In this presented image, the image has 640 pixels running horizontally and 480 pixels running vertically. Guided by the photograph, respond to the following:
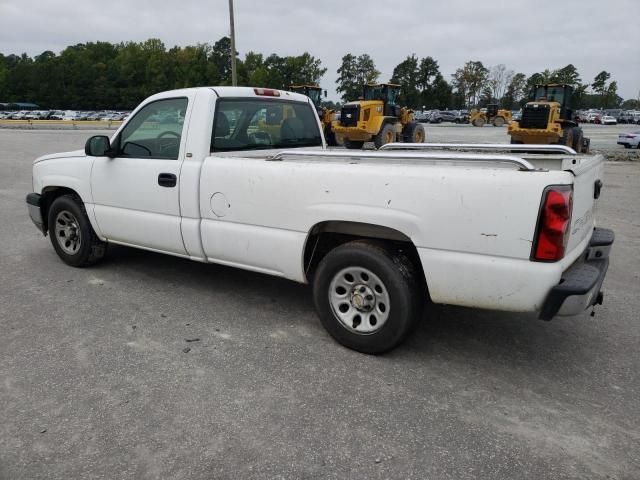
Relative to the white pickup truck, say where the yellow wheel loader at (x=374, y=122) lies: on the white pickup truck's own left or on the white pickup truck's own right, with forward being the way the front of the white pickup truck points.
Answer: on the white pickup truck's own right

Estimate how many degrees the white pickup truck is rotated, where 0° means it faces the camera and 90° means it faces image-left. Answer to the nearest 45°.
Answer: approximately 135°

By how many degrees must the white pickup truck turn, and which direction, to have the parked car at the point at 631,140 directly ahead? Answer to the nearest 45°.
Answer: approximately 90° to its right

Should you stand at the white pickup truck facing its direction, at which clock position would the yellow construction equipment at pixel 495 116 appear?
The yellow construction equipment is roughly at 2 o'clock from the white pickup truck.
